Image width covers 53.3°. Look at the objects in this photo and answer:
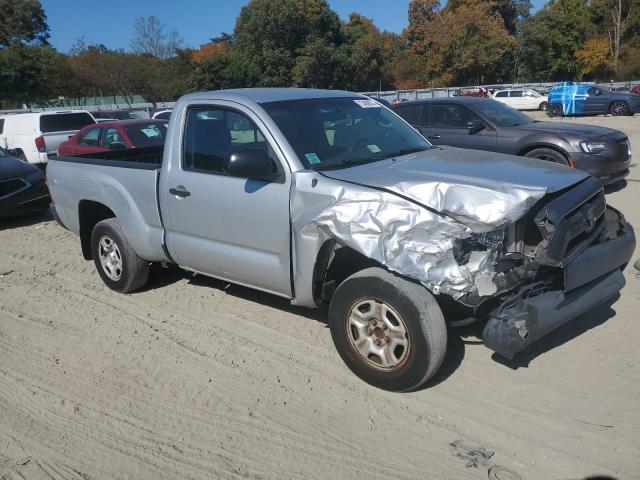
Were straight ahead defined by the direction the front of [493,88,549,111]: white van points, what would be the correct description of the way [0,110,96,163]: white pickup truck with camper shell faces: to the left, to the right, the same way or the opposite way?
the opposite way

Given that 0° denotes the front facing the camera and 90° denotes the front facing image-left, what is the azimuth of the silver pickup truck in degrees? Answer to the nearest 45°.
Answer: approximately 315°

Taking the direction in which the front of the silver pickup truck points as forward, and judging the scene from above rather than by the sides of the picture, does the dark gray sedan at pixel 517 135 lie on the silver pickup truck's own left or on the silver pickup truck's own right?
on the silver pickup truck's own left

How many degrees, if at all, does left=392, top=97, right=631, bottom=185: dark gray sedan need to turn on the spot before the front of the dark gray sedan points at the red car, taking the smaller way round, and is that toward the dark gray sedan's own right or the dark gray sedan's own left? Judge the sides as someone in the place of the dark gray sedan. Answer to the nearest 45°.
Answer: approximately 135° to the dark gray sedan's own right

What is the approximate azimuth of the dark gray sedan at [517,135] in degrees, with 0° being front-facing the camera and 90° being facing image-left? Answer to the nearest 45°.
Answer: approximately 315°

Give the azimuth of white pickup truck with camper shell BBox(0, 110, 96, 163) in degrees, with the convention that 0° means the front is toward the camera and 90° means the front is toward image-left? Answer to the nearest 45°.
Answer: approximately 135°

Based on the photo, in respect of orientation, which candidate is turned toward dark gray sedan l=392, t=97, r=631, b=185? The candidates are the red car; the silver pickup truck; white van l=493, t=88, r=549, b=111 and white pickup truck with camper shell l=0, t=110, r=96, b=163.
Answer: the red car

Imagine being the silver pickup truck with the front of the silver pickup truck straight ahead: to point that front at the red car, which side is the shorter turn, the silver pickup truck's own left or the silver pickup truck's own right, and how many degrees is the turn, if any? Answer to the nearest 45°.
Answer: approximately 180°
